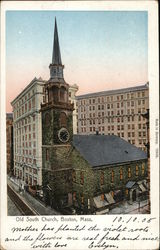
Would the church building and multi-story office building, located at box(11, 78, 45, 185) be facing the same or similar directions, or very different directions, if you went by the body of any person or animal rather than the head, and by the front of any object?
same or similar directions

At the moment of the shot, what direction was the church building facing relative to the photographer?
facing the viewer and to the left of the viewer

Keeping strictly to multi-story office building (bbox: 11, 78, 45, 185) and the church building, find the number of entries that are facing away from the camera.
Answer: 0
